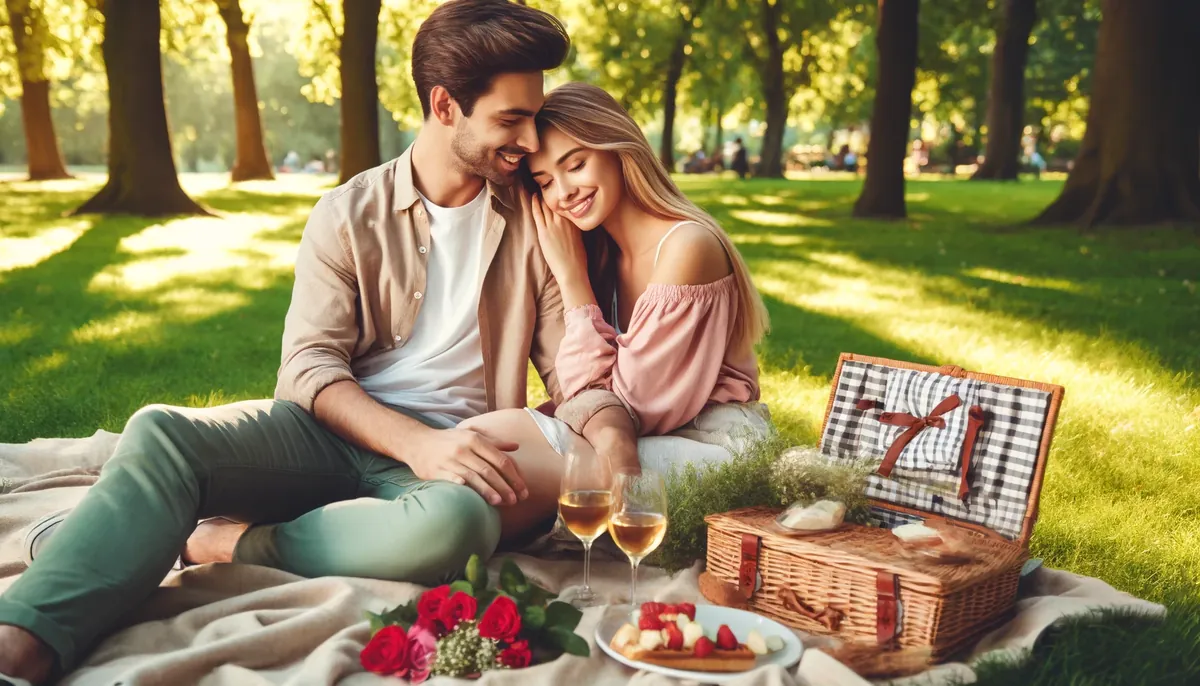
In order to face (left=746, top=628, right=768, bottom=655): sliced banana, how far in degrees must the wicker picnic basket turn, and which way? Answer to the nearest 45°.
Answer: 0° — it already faces it

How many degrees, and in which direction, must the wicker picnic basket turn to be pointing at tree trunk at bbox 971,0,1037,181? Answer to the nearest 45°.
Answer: approximately 135° to its right

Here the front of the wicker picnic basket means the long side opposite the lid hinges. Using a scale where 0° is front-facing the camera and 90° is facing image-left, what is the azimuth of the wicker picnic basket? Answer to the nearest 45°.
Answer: approximately 45°

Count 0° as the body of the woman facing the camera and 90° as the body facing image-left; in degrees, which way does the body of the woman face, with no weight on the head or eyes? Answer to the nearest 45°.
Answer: approximately 45°

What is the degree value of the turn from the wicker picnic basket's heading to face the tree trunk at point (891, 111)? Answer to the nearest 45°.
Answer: approximately 135° to its right

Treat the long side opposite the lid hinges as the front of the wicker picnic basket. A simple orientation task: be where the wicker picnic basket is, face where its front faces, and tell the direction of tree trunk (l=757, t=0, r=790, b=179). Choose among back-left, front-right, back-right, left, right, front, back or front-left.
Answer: back-right

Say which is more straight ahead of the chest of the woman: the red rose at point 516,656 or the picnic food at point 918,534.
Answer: the red rose
